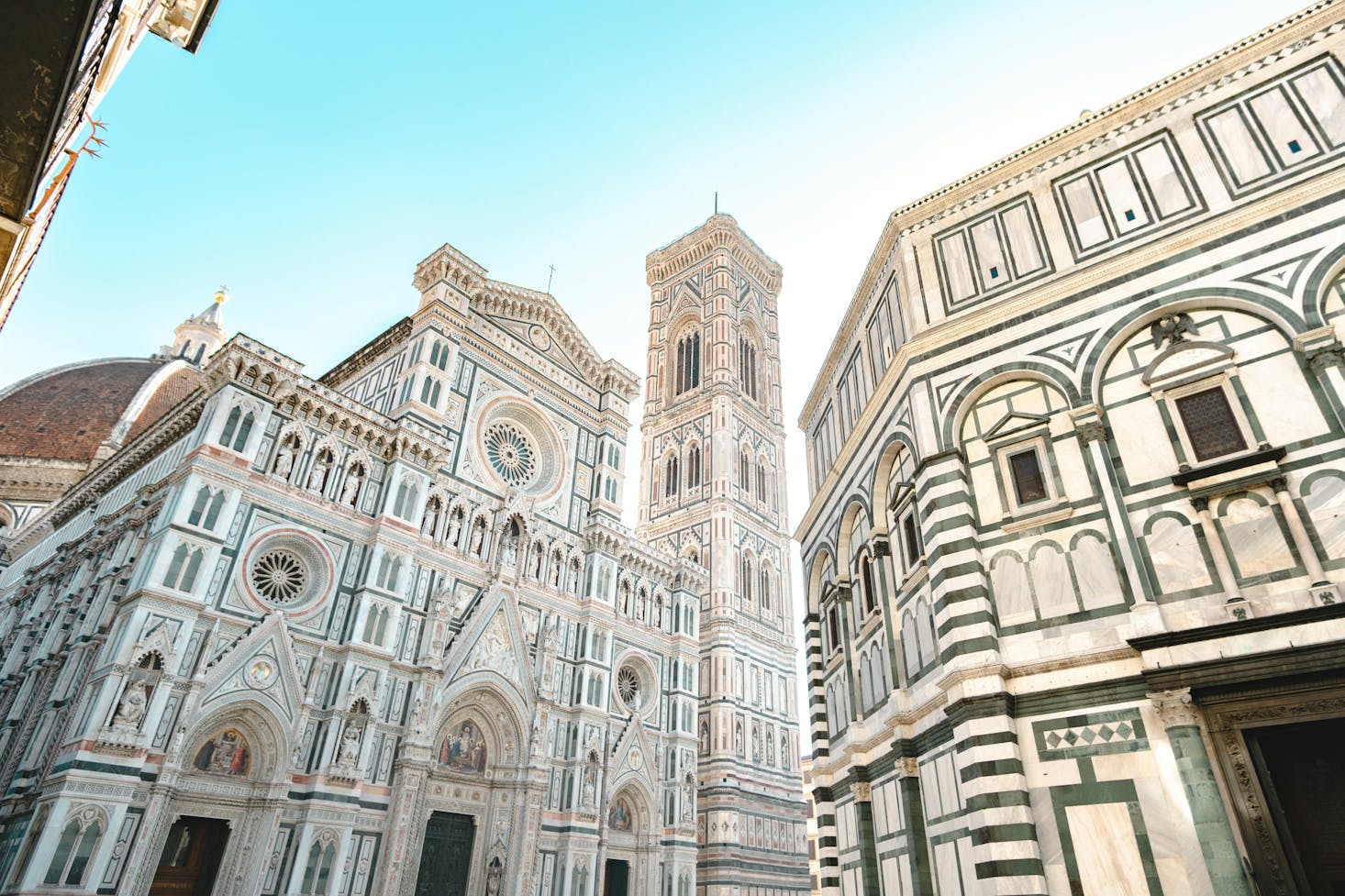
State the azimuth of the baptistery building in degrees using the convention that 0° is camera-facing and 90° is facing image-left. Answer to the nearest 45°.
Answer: approximately 45°

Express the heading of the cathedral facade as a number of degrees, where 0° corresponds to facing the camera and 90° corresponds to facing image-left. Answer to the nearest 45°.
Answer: approximately 315°

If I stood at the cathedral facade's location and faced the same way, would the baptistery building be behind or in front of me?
in front

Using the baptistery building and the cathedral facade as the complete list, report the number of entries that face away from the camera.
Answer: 0

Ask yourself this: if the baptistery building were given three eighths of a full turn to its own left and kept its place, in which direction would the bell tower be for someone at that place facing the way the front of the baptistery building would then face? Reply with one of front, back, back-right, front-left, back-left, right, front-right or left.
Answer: back-left

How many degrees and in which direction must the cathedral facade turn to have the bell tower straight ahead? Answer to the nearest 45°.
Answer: approximately 90° to its left

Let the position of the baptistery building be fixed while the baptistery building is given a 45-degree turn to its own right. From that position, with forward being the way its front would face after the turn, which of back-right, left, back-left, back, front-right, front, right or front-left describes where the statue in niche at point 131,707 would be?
front
